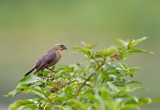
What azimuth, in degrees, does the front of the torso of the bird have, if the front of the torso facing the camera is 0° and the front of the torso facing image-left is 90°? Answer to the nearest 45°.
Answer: approximately 270°
